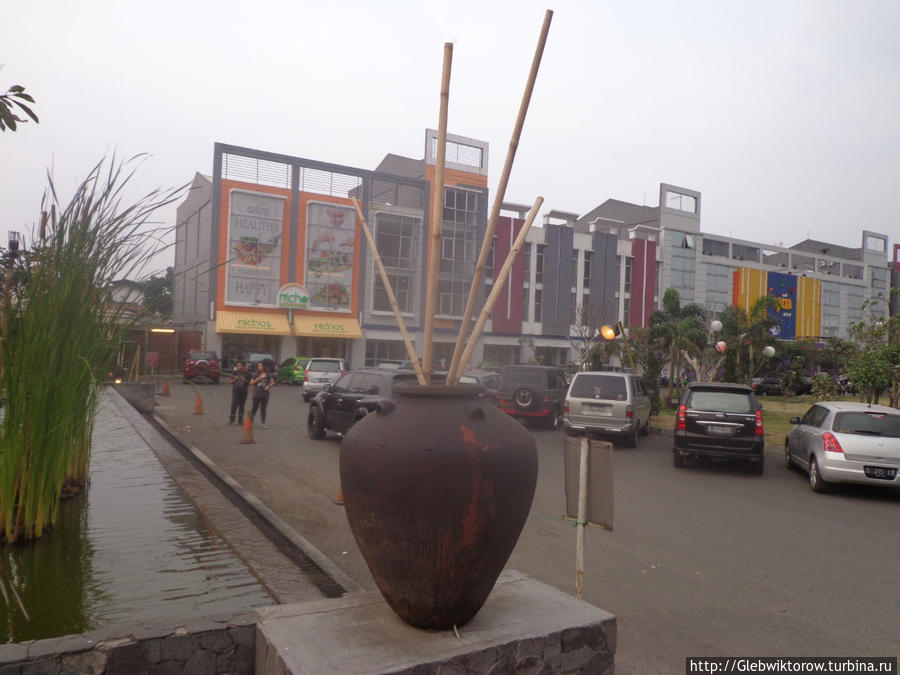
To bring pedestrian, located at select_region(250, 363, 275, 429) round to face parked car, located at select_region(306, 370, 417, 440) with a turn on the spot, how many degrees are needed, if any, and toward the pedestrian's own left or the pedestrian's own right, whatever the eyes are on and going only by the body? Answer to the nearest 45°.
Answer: approximately 45° to the pedestrian's own left

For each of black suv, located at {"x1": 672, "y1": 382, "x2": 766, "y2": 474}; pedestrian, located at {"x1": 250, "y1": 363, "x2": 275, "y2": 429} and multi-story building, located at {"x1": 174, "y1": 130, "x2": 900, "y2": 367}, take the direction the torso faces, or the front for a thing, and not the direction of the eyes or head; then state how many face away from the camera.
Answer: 1

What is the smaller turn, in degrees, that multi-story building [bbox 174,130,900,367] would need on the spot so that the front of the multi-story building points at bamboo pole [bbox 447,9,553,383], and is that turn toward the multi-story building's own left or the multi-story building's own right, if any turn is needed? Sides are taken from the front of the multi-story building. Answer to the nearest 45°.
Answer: approximately 45° to the multi-story building's own right

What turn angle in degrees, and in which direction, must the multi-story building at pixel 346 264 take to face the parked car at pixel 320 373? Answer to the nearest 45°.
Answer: approximately 45° to its right

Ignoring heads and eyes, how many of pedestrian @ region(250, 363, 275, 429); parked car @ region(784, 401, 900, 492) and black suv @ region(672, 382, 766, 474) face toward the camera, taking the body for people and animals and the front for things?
1

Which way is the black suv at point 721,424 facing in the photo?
away from the camera

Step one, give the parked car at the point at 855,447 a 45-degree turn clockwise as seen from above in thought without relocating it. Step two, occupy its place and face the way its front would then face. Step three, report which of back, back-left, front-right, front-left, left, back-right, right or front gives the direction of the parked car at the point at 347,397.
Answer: left

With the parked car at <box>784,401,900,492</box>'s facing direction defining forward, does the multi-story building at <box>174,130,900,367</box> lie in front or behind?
in front

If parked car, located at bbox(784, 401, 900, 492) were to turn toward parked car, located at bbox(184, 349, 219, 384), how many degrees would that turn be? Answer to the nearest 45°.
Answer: approximately 45° to its left

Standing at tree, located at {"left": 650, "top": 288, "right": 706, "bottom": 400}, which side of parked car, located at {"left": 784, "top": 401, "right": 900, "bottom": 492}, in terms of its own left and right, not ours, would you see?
front

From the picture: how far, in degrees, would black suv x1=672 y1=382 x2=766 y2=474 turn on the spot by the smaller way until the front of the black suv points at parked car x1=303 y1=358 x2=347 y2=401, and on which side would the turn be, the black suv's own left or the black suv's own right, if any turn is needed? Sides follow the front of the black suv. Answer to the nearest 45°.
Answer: approximately 45° to the black suv's own left

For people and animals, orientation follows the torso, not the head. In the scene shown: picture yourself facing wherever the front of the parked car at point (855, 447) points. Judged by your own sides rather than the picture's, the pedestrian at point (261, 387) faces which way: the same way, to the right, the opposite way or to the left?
the opposite way

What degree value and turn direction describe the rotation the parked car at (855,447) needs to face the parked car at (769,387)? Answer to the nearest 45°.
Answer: approximately 45° to its right

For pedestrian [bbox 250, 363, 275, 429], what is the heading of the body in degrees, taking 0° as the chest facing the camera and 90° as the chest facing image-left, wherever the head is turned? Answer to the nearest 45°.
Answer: approximately 0°

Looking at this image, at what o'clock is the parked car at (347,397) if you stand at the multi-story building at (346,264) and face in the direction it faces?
The parked car is roughly at 1 o'clock from the multi-story building.

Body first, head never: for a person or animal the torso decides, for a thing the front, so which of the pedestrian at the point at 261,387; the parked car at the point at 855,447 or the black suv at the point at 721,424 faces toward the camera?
the pedestrian

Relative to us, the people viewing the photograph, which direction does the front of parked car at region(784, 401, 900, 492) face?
facing away from the viewer and to the left of the viewer

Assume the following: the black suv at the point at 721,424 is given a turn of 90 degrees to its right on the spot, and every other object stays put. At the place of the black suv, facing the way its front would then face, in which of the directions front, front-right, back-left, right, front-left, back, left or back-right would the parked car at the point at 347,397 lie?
back
